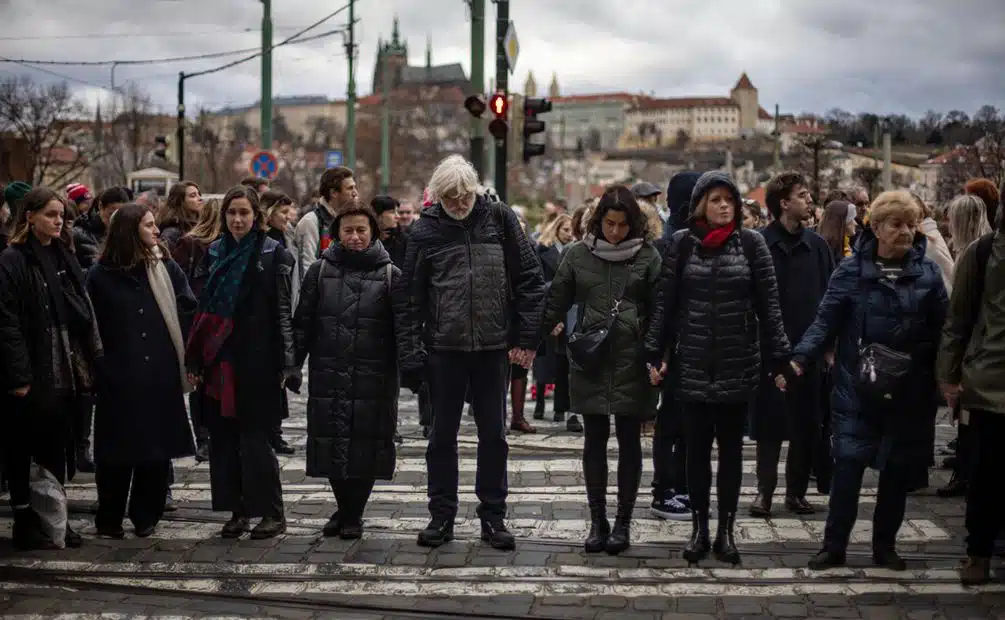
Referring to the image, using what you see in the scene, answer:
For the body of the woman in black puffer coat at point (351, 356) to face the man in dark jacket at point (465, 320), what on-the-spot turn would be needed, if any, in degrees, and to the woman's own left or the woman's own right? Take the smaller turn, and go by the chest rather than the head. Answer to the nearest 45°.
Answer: approximately 90° to the woman's own left

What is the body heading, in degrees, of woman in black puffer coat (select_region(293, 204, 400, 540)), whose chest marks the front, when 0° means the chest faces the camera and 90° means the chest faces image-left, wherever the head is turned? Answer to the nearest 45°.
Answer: approximately 0°

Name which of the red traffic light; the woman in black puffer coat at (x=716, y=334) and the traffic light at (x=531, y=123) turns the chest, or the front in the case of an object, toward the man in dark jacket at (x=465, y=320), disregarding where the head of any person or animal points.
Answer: the red traffic light

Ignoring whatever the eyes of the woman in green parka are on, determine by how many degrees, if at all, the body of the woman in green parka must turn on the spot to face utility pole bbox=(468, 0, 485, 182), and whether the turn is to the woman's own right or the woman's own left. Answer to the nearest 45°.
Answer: approximately 180°

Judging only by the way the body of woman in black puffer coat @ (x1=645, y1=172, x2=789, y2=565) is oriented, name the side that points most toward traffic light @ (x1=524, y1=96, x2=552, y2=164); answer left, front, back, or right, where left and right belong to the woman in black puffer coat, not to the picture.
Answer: back

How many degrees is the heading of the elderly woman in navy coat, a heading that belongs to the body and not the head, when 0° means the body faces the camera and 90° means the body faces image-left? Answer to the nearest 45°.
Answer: approximately 0°

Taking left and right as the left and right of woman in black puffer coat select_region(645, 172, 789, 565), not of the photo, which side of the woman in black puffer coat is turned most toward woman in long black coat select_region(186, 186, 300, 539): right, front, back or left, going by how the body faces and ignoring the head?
right

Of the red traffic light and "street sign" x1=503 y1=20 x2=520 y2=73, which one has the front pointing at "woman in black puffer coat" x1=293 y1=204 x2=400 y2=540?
the red traffic light
